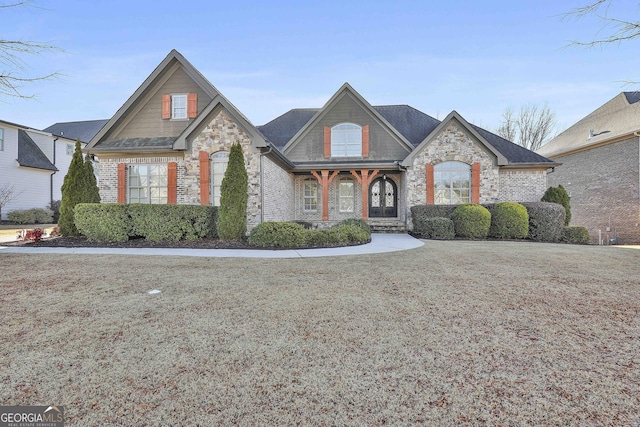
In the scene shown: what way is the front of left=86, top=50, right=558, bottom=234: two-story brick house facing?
toward the camera

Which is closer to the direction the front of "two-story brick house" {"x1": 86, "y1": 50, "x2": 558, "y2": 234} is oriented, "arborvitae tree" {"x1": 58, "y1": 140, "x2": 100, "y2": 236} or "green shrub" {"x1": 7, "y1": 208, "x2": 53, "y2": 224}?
the arborvitae tree

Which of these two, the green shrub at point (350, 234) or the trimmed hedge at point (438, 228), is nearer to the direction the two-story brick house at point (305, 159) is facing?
the green shrub

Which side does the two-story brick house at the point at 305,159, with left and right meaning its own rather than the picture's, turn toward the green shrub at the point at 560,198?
left

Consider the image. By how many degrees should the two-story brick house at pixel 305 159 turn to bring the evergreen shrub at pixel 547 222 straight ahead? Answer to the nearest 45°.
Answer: approximately 90° to its left

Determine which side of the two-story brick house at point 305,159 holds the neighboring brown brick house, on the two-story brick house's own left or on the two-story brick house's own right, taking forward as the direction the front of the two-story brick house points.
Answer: on the two-story brick house's own left

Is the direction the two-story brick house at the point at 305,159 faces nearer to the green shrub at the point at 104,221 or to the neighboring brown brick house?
the green shrub

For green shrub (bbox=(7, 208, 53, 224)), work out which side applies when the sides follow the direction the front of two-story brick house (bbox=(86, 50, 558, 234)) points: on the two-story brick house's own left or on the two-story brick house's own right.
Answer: on the two-story brick house's own right

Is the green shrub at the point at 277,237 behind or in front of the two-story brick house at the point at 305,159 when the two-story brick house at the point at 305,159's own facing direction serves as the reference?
in front

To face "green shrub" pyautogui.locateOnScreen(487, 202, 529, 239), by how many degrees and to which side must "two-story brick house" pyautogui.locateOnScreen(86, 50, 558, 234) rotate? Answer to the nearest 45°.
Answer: approximately 90° to its left

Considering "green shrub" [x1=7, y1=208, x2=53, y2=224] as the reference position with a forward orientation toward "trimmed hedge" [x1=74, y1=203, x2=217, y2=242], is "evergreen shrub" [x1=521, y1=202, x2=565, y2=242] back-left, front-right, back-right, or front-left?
front-left

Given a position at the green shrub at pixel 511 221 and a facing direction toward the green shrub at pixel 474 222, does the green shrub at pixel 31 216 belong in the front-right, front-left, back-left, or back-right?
front-right

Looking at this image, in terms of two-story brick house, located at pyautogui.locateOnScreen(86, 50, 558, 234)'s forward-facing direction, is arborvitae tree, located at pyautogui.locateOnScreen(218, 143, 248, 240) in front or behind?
in front

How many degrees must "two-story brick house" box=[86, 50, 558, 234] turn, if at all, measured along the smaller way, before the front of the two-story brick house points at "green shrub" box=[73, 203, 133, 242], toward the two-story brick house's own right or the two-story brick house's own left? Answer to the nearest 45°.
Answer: approximately 45° to the two-story brick house's own right
